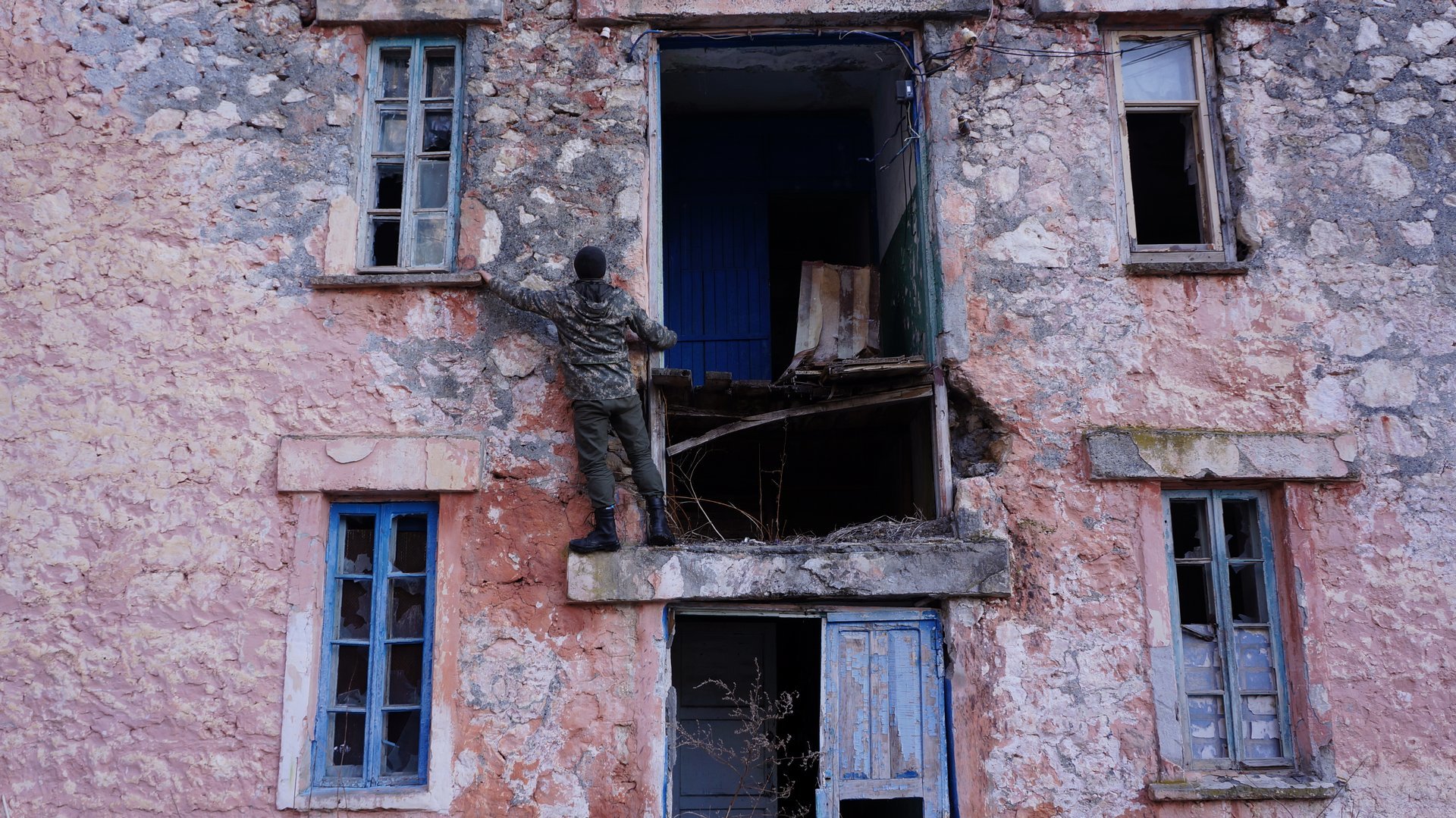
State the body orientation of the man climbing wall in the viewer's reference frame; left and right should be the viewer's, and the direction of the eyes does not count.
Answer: facing away from the viewer

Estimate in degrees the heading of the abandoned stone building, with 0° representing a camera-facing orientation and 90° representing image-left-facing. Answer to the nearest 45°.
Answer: approximately 0°
